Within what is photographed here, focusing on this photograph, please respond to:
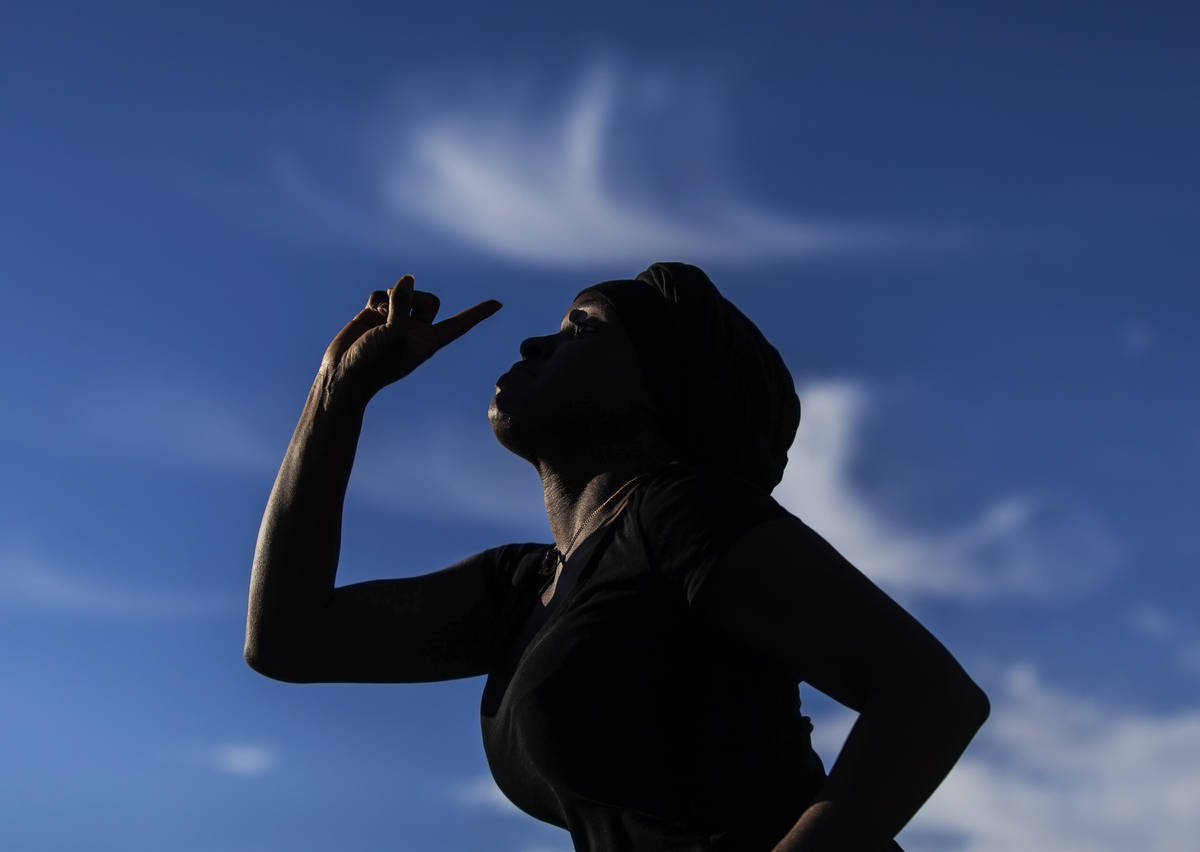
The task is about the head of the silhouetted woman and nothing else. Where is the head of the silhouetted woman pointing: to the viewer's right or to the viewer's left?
to the viewer's left

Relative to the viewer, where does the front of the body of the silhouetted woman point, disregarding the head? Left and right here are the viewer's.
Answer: facing the viewer and to the left of the viewer
